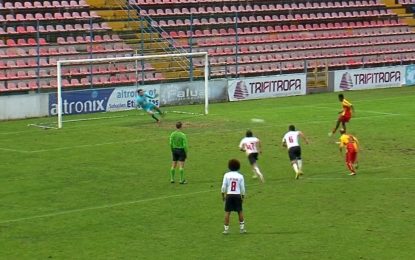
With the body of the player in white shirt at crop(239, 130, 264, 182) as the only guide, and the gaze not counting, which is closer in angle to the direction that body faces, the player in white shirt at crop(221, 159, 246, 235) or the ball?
the ball

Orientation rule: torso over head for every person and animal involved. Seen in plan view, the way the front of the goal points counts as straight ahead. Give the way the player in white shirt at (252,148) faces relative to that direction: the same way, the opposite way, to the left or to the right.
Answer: the opposite way

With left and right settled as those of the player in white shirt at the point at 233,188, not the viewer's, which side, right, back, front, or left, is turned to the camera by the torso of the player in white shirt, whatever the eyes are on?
back

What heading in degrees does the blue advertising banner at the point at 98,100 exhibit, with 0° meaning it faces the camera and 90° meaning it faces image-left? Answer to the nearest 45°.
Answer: approximately 0°

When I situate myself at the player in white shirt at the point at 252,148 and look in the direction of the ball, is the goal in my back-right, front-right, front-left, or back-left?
front-left

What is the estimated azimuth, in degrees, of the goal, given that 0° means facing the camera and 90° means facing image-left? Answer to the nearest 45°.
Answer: approximately 315°

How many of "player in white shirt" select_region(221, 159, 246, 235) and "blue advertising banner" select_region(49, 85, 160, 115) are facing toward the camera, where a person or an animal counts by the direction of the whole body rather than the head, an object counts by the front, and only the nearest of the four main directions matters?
1

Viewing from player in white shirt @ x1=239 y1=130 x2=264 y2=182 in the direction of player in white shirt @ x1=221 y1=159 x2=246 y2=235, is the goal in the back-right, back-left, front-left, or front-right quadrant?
back-right

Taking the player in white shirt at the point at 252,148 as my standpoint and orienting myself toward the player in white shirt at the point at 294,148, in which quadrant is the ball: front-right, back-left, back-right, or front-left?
front-left

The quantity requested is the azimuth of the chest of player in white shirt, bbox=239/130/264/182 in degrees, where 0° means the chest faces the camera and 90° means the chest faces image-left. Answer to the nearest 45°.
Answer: approximately 135°
